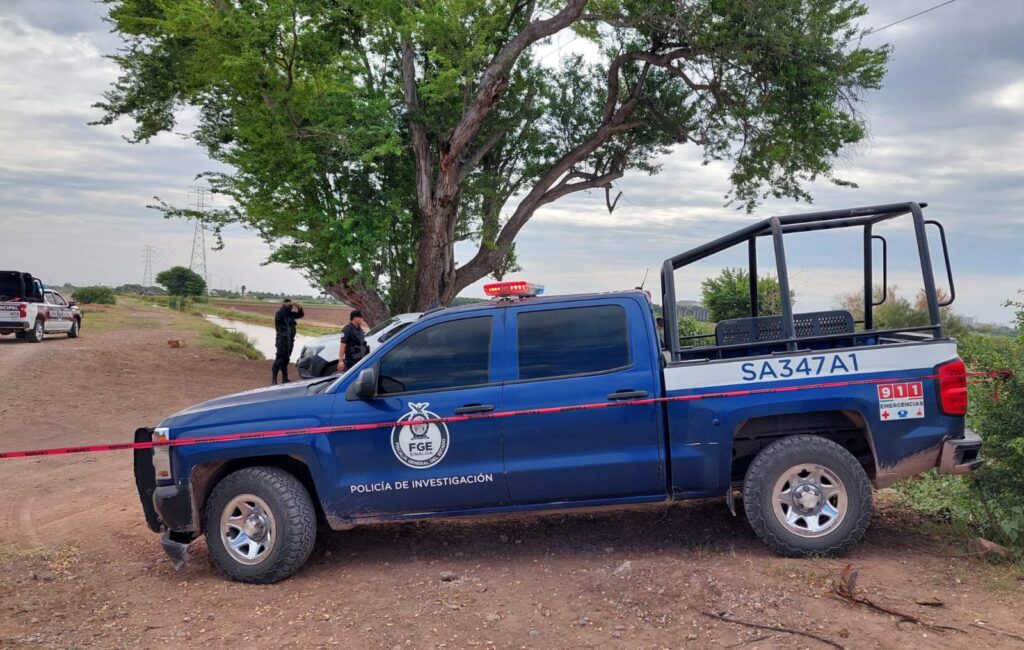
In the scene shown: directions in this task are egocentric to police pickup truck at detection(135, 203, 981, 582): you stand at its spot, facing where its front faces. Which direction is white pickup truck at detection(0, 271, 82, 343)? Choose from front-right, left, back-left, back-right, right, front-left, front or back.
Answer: front-right

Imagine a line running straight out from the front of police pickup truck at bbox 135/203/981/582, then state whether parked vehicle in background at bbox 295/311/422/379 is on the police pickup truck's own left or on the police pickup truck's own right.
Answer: on the police pickup truck's own right

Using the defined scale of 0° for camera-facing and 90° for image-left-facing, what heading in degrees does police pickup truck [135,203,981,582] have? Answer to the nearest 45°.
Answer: approximately 90°

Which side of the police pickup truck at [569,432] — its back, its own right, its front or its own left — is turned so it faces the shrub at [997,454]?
back

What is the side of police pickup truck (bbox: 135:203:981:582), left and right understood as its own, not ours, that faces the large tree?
right

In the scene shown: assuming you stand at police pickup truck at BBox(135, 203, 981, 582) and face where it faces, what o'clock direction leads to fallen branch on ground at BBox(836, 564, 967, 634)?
The fallen branch on ground is roughly at 7 o'clock from the police pickup truck.
